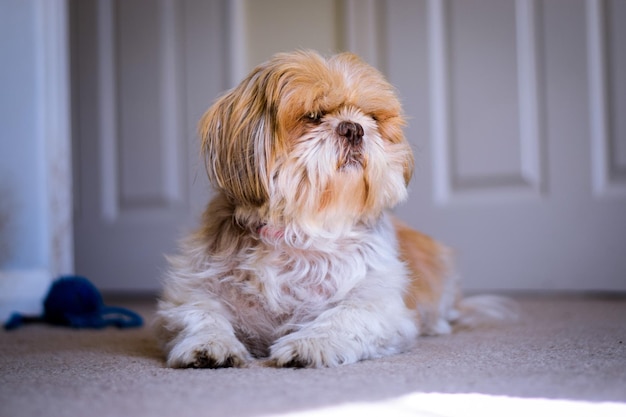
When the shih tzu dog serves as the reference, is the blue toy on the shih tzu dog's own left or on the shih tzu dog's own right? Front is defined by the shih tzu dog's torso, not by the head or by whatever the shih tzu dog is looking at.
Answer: on the shih tzu dog's own right

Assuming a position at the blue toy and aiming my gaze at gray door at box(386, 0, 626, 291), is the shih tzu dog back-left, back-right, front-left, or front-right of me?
front-right

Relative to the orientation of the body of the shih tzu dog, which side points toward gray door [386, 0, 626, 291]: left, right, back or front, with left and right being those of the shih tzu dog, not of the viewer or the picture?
back

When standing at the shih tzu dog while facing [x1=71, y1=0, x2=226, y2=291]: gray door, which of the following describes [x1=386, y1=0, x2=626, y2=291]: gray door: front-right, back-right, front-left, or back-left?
front-right

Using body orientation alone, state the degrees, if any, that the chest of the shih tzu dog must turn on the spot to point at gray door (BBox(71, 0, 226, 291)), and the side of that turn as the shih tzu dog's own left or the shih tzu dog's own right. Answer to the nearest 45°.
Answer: approximately 90° to the shih tzu dog's own right

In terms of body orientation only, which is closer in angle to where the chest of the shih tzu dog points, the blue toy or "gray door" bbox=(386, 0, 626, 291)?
the blue toy
